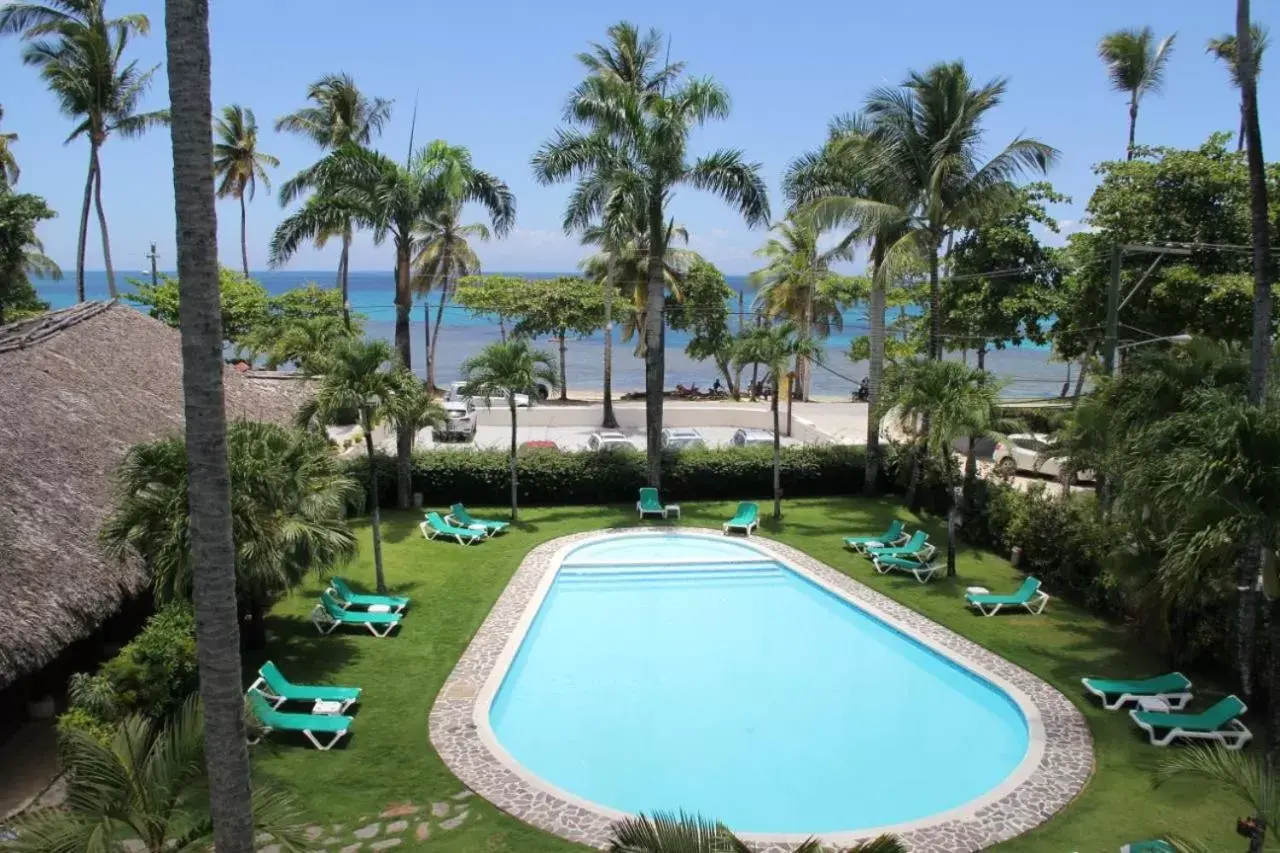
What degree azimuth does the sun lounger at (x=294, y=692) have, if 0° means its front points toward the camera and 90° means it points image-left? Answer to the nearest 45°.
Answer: approximately 270°

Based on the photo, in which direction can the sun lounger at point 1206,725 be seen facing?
to the viewer's left

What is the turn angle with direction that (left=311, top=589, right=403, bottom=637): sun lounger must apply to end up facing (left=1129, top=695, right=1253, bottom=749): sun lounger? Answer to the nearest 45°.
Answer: approximately 45° to its right

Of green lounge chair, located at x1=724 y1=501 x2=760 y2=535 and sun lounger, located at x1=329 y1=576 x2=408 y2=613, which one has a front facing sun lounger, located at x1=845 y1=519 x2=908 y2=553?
sun lounger, located at x1=329 y1=576 x2=408 y2=613

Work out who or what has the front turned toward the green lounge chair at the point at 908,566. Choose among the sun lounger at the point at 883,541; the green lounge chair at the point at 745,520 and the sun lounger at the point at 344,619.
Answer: the sun lounger at the point at 344,619

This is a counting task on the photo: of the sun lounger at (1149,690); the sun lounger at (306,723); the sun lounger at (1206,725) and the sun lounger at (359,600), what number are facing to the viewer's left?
2

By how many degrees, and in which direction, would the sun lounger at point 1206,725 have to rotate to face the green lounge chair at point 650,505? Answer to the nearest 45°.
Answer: approximately 45° to its right

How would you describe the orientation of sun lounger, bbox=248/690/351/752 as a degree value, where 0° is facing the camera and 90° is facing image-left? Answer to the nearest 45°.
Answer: approximately 270°

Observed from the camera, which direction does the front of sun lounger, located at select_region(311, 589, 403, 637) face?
facing to the right of the viewer
